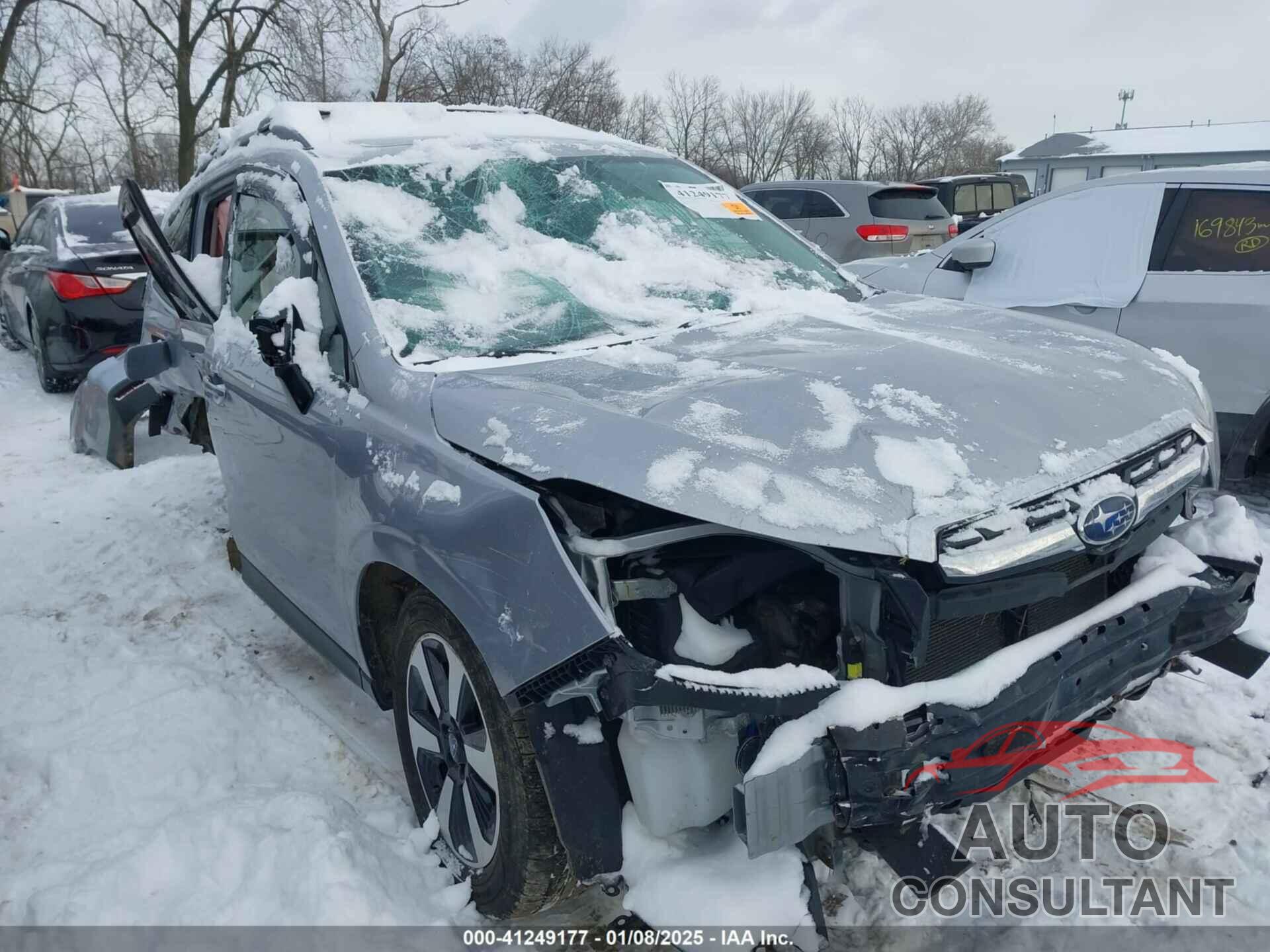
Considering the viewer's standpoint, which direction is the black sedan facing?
facing away from the viewer and to the left of the viewer

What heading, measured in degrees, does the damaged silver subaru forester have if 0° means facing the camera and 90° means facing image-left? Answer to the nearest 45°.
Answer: approximately 315°

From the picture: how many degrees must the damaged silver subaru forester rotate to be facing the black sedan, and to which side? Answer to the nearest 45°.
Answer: approximately 180°
